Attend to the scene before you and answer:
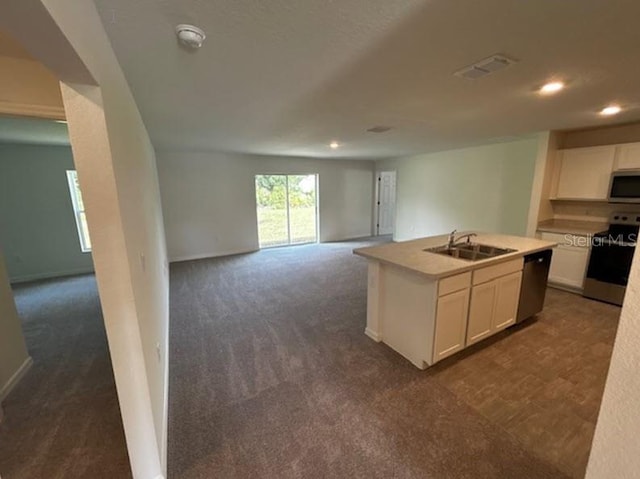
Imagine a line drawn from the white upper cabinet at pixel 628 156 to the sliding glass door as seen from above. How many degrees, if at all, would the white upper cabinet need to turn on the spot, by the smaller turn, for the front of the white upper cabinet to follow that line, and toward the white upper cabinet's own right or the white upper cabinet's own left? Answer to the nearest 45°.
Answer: approximately 90° to the white upper cabinet's own right

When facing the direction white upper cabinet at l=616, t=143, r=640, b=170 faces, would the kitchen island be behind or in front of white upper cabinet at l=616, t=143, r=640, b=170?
in front

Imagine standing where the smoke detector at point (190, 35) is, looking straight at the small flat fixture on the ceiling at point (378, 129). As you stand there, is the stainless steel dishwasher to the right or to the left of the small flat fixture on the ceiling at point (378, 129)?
right

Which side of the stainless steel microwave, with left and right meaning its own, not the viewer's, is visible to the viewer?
front

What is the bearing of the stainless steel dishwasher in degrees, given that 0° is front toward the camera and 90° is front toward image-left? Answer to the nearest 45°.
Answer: approximately 315°

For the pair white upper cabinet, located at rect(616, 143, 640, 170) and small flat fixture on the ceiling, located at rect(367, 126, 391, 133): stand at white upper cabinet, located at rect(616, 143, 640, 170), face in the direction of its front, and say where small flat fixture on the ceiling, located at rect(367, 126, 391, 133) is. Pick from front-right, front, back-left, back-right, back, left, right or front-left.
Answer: front-right

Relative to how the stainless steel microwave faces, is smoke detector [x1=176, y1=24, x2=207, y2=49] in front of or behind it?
in front

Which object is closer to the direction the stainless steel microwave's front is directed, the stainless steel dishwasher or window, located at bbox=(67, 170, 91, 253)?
the stainless steel dishwasher
